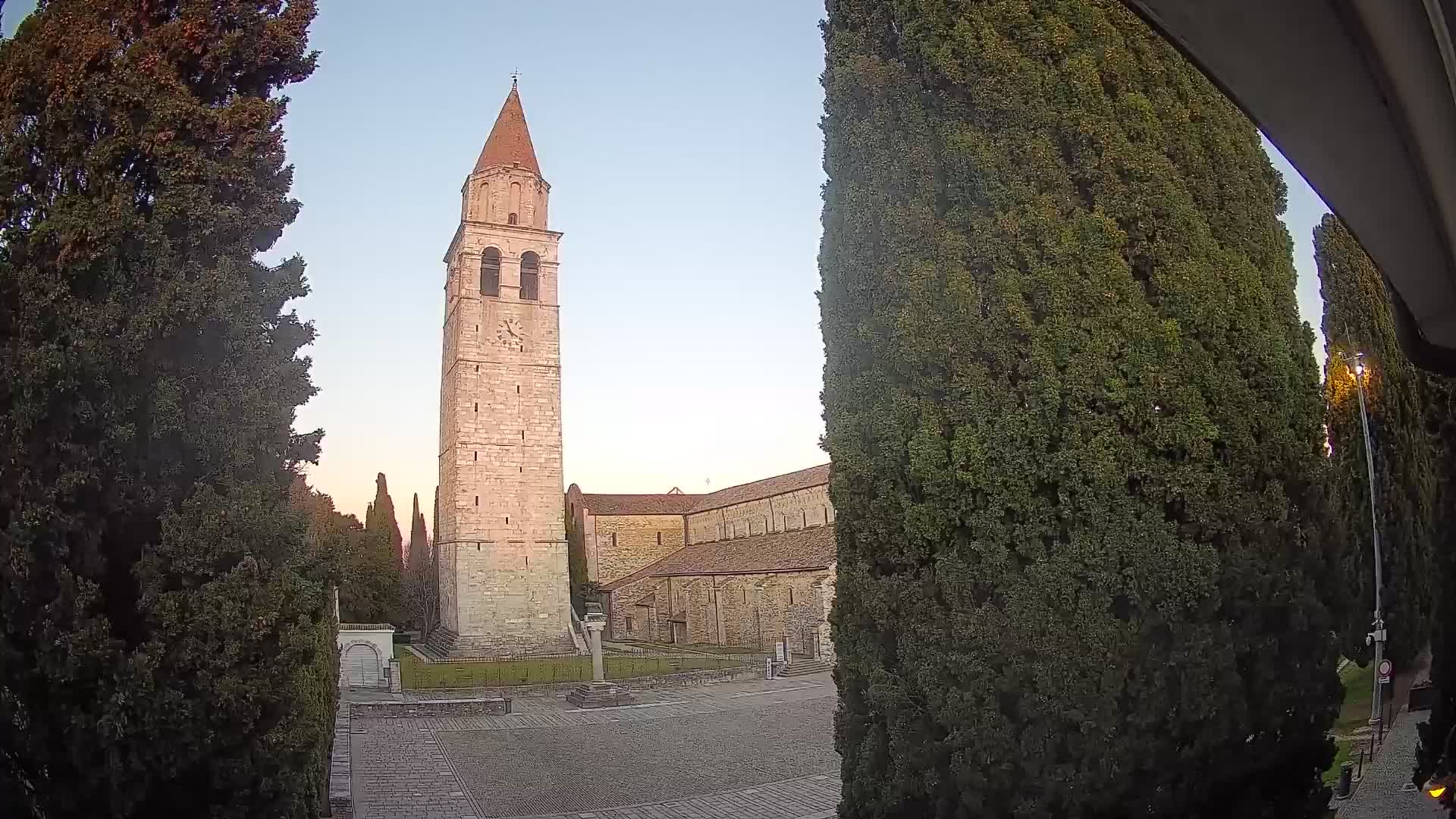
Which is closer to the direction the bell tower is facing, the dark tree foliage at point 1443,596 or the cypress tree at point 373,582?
the dark tree foliage

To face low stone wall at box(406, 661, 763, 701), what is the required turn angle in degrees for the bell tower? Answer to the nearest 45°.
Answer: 0° — it already faces it

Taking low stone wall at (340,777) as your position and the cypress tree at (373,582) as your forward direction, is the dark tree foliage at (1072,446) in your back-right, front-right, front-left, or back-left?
back-right

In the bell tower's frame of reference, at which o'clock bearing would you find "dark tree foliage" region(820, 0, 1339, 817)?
The dark tree foliage is roughly at 12 o'clock from the bell tower.

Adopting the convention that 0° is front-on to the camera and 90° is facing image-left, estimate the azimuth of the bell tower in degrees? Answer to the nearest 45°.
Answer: approximately 0°

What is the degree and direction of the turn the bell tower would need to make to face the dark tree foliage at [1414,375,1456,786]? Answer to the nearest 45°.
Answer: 0° — it already faces it
